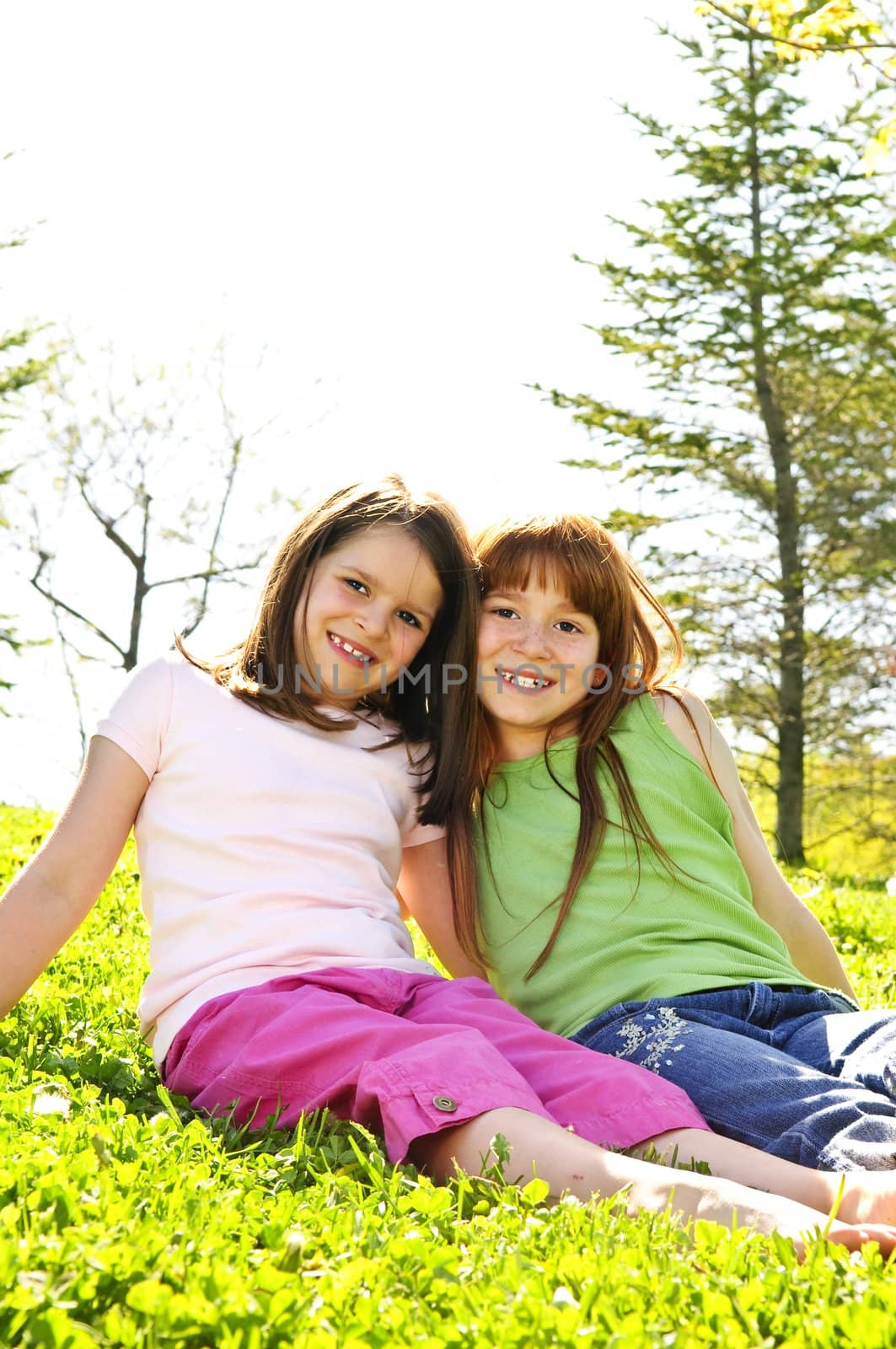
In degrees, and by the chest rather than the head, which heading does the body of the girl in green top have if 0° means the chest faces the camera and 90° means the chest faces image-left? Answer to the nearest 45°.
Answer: approximately 0°

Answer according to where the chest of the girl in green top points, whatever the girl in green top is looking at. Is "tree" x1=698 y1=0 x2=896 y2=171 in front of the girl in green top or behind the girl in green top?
behind
